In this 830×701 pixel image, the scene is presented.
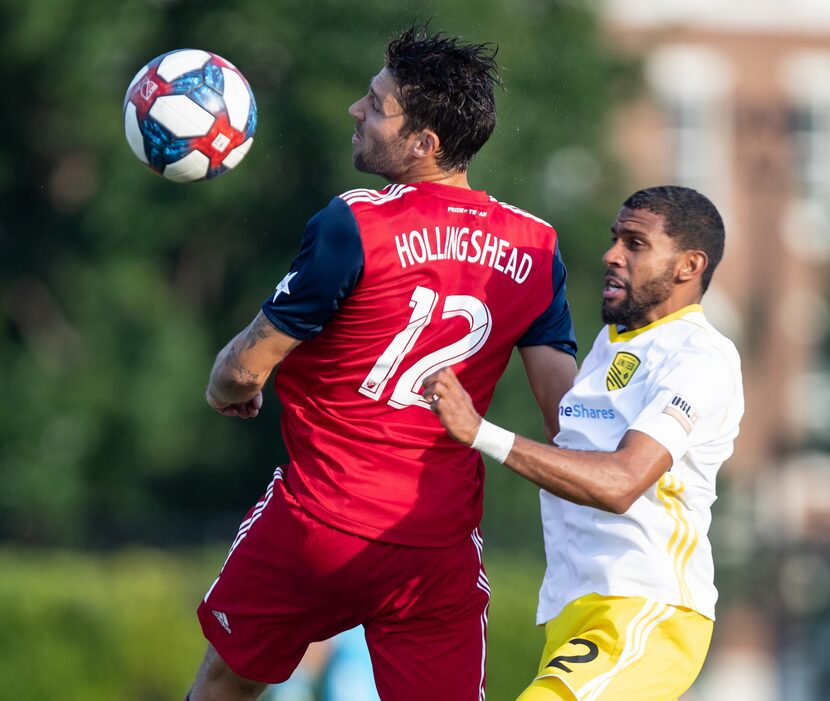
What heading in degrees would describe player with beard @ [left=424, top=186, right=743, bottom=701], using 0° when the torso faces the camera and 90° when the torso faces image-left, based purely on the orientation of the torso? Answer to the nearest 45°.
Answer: approximately 45°

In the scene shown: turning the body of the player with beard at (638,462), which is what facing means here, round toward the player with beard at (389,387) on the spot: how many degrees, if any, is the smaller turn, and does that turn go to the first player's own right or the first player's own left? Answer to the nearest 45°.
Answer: approximately 45° to the first player's own right

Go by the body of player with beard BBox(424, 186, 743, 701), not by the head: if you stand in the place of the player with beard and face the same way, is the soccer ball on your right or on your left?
on your right

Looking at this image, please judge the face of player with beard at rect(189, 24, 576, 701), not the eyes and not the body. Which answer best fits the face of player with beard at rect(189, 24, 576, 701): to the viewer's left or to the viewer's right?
to the viewer's left
